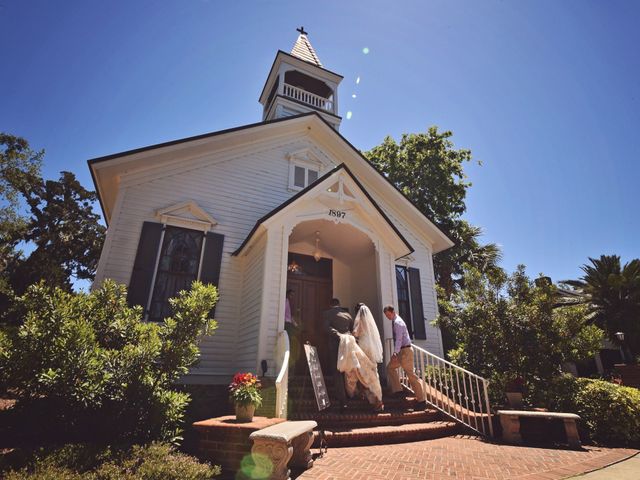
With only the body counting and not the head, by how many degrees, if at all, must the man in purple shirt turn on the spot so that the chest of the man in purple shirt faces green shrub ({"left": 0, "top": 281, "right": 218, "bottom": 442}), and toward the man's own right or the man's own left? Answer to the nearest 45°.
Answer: approximately 45° to the man's own left

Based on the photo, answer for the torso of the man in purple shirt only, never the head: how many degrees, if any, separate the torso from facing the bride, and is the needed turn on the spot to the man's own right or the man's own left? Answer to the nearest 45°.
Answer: approximately 45° to the man's own left

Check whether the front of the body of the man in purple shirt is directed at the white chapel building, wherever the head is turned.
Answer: yes

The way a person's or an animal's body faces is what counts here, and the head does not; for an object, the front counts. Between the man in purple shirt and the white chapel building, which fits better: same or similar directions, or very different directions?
very different directions

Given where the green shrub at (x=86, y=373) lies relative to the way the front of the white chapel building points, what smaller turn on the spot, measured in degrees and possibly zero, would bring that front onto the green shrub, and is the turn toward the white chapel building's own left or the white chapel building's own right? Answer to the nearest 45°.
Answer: approximately 45° to the white chapel building's own right

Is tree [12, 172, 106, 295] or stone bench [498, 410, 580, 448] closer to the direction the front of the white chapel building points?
the stone bench

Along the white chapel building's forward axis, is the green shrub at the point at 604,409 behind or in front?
in front

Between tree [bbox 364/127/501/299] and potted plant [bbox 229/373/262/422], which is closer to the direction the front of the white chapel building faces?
the potted plant

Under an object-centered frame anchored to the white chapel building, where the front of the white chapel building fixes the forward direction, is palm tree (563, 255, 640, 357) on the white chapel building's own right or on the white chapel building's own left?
on the white chapel building's own left

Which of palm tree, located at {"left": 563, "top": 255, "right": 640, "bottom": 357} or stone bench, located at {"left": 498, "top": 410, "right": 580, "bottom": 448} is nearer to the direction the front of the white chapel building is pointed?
the stone bench

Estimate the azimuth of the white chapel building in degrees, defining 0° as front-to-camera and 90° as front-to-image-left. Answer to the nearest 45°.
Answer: approximately 315°

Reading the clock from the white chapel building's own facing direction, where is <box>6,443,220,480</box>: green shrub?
The green shrub is roughly at 2 o'clock from the white chapel building.

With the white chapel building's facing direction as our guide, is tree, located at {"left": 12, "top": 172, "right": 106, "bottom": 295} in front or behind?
behind
